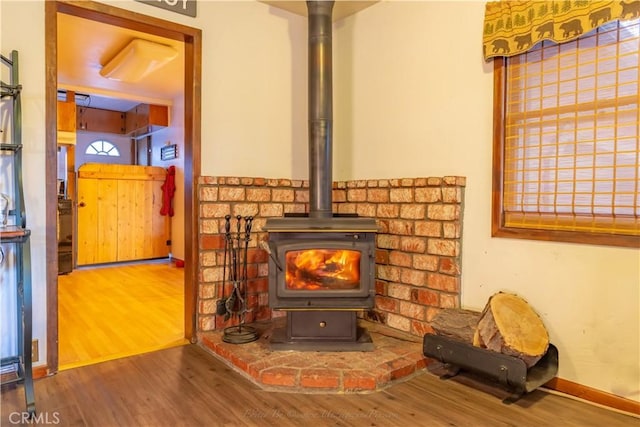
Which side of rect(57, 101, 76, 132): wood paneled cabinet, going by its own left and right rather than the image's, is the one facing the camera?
front

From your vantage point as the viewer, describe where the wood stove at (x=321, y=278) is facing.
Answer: facing the viewer

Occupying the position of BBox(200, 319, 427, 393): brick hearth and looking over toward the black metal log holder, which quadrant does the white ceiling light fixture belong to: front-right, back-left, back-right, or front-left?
back-left

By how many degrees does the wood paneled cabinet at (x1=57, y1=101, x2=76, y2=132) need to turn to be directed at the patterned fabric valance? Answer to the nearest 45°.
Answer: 0° — it already faces it

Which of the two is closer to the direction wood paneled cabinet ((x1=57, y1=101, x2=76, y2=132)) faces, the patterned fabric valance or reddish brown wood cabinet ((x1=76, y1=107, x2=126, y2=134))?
the patterned fabric valance

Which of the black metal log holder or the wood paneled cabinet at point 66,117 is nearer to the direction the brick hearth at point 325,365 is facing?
the black metal log holder

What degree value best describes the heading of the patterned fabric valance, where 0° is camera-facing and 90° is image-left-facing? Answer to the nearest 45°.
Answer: approximately 45°

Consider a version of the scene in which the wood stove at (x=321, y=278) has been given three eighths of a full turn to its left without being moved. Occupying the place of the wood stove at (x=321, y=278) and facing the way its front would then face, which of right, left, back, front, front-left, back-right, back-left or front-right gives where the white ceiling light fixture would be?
left

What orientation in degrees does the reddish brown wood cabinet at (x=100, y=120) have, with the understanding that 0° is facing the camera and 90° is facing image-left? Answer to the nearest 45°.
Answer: approximately 0°

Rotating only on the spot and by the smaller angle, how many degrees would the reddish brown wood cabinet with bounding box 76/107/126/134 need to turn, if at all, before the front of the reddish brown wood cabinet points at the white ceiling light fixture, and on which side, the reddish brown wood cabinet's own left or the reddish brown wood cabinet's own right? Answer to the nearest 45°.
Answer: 0° — it already faces it

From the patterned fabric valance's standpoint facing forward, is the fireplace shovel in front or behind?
in front

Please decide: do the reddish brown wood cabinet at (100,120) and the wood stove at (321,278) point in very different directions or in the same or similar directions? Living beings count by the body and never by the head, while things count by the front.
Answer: same or similar directions
